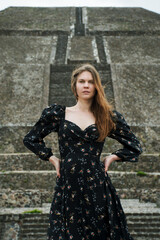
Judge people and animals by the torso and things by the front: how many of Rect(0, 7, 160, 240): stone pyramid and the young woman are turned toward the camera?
2

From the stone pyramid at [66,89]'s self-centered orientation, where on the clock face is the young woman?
The young woman is roughly at 12 o'clock from the stone pyramid.

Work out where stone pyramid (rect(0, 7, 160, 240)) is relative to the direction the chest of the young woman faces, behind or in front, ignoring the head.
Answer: behind

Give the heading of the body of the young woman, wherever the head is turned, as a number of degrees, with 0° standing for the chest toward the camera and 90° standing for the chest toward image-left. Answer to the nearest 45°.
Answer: approximately 0°

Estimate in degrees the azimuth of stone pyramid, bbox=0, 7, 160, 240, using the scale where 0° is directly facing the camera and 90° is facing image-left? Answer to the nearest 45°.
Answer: approximately 0°
